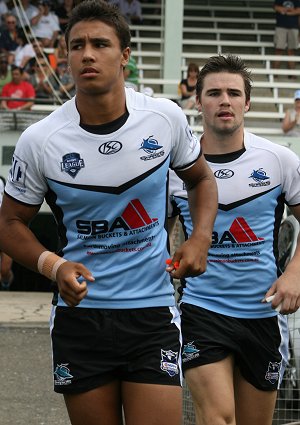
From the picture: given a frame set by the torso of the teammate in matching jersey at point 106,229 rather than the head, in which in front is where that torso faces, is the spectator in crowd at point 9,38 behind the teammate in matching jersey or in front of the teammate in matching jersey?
behind

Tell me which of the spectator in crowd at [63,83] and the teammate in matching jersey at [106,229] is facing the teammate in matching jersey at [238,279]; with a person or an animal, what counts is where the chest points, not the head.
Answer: the spectator in crowd

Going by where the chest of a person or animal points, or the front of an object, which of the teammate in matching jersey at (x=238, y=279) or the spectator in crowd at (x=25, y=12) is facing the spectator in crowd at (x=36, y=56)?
the spectator in crowd at (x=25, y=12)

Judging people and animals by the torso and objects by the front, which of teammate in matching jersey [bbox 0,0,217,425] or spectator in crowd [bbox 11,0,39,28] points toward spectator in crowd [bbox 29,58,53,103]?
spectator in crowd [bbox 11,0,39,28]

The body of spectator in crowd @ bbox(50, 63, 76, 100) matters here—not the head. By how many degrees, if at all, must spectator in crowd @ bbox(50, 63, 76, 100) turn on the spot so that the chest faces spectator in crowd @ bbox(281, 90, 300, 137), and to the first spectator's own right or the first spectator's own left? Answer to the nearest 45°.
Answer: approximately 90° to the first spectator's own left

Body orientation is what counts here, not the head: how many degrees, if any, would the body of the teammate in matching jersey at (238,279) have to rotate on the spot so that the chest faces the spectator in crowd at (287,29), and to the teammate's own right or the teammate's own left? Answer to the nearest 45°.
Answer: approximately 180°

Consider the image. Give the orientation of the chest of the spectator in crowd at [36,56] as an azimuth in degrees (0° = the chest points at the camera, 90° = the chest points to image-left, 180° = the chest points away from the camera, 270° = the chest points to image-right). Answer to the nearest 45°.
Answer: approximately 0°

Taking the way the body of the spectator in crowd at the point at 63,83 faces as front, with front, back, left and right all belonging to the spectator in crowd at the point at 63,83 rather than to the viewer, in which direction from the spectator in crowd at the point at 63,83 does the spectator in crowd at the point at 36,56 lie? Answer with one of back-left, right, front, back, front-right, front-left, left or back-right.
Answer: back-right
